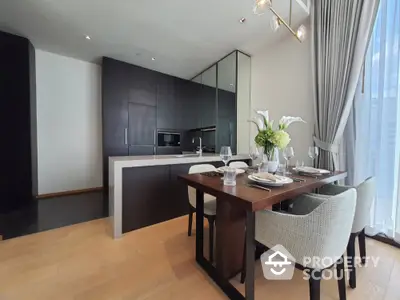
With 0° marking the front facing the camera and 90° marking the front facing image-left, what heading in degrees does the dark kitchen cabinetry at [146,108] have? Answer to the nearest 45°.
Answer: approximately 315°

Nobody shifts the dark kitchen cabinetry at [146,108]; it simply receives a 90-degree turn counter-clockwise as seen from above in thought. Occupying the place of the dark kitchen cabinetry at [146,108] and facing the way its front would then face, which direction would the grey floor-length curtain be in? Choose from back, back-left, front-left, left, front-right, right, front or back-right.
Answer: right

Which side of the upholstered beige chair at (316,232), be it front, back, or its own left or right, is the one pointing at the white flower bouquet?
front

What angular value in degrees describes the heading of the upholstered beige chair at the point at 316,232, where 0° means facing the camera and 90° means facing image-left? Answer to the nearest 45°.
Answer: approximately 135°

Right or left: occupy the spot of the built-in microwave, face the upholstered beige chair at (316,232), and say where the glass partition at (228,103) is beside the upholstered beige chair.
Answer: left

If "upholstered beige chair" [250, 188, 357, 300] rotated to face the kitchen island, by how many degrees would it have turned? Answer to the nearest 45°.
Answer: approximately 45° to its left

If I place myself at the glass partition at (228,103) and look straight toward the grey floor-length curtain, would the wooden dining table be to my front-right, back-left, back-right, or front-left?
front-right

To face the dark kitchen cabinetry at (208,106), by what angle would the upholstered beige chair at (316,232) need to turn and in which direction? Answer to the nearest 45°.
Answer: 0° — it already faces it

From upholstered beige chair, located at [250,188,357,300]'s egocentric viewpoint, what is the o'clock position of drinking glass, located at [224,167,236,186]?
The drinking glass is roughly at 11 o'clock from the upholstered beige chair.

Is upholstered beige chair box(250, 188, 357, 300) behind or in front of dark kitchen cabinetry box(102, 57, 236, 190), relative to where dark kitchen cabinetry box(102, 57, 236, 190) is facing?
in front

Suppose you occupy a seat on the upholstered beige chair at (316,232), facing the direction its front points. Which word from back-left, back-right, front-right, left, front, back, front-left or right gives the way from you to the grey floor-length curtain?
front-right
